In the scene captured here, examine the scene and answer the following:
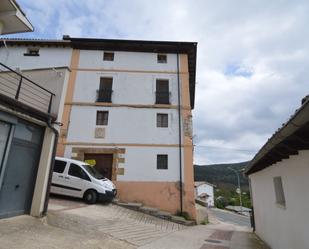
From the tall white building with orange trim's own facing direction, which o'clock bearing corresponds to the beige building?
The beige building is roughly at 1 o'clock from the tall white building with orange trim.

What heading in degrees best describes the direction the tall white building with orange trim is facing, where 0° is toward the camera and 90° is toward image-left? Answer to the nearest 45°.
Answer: approximately 0°

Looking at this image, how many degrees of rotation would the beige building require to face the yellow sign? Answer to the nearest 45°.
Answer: approximately 90° to its left

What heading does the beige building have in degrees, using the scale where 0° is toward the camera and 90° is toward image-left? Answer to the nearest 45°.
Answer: approximately 315°
